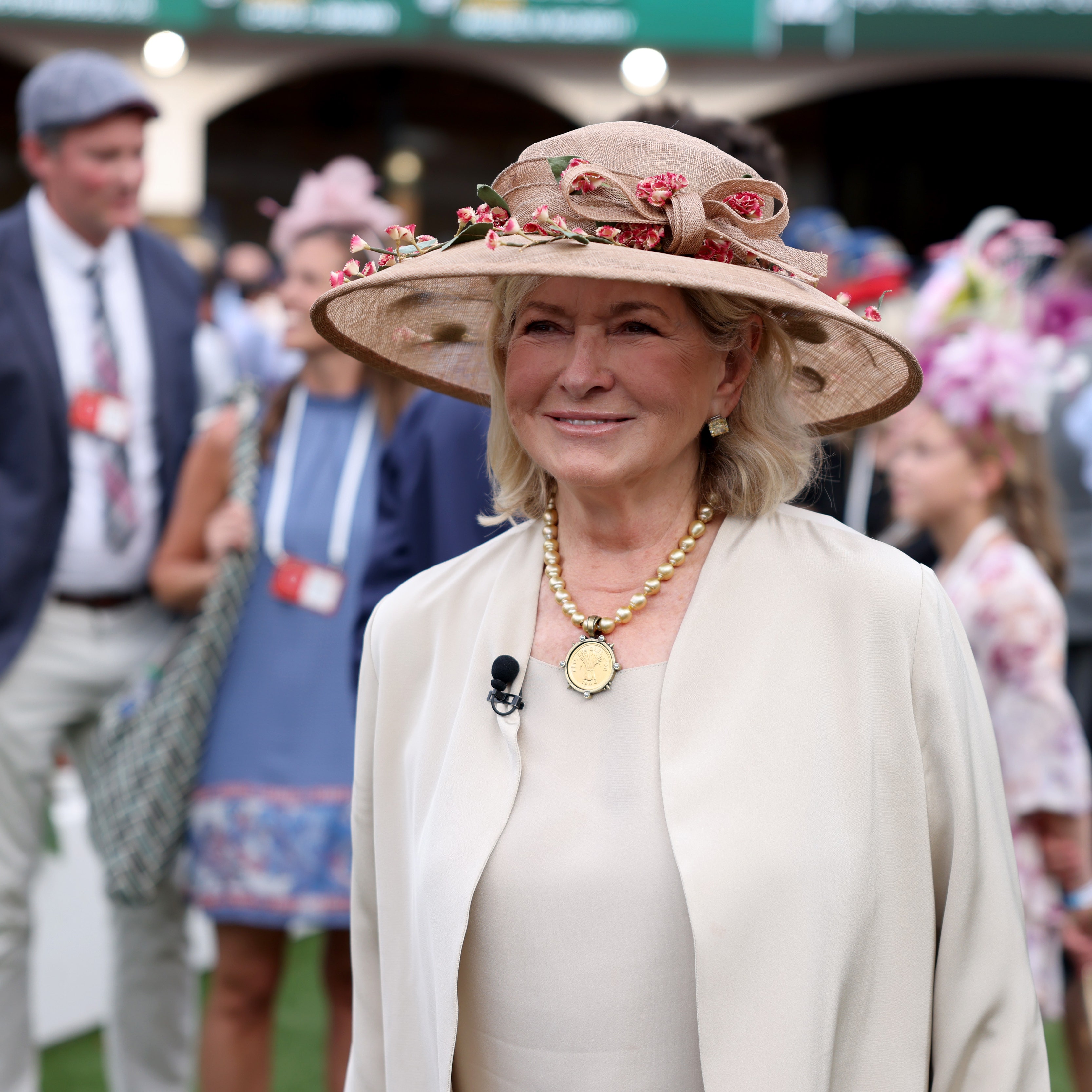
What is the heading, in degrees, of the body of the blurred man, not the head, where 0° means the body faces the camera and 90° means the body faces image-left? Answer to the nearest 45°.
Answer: approximately 315°

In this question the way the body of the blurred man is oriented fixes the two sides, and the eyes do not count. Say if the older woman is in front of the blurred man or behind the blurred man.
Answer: in front

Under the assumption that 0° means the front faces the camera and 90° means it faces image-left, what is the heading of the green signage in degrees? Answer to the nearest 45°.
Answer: approximately 0°

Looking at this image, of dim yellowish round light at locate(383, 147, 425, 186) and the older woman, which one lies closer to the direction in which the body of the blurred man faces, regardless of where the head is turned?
the older woman

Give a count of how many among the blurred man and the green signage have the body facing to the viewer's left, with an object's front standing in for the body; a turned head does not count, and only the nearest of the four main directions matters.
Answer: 0

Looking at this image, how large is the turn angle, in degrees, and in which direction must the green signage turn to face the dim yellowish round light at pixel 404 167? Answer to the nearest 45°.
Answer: approximately 135° to its right

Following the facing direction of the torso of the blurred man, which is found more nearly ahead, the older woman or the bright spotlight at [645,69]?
the older woman

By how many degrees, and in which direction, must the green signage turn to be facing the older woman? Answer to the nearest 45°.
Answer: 0° — it already faces them
